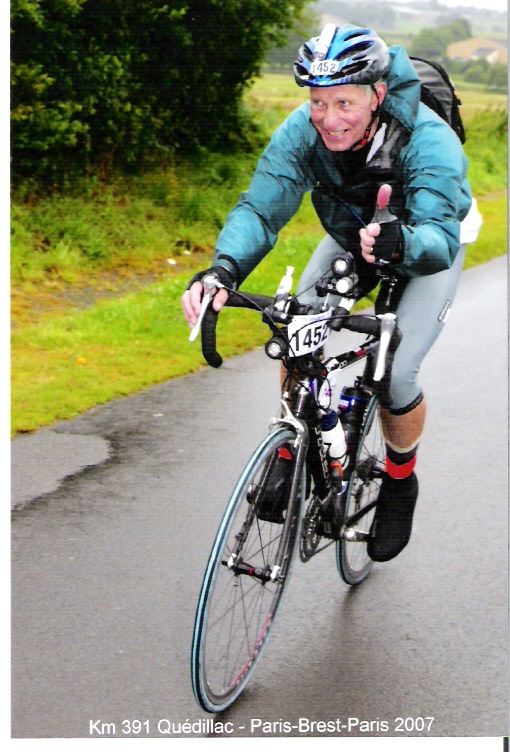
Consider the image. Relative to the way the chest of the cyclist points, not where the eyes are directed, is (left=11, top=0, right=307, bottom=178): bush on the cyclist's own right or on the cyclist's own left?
on the cyclist's own right

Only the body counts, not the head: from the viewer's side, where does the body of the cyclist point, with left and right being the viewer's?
facing the viewer and to the left of the viewer
